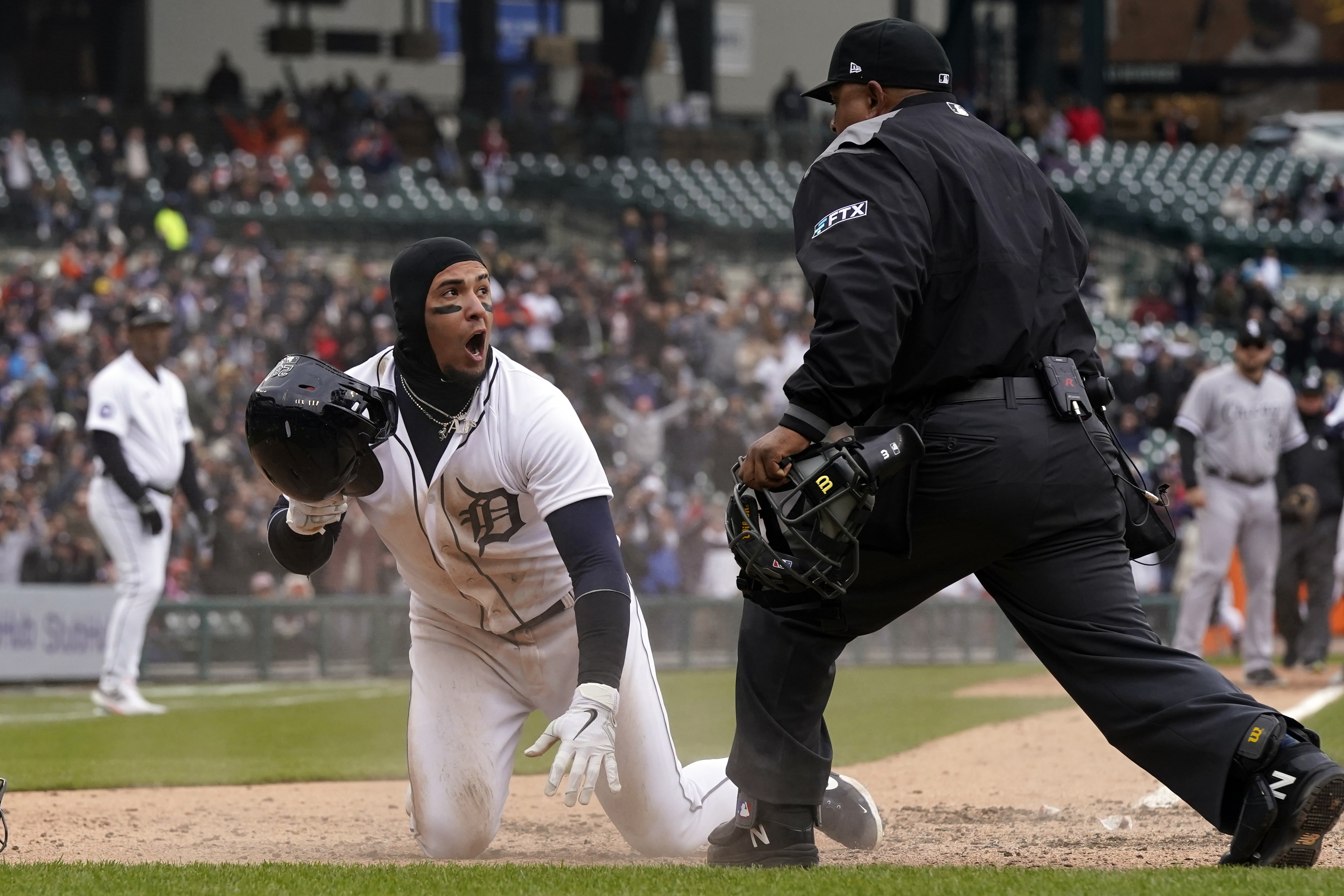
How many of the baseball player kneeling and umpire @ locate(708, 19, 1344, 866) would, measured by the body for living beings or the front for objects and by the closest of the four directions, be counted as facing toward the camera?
1

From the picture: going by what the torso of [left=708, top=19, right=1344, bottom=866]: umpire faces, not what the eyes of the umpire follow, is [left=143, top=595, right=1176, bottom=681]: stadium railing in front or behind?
in front

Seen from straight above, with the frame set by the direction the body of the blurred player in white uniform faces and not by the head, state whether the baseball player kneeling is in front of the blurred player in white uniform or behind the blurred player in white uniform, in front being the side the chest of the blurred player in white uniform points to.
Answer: in front

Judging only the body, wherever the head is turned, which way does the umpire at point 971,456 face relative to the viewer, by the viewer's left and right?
facing away from the viewer and to the left of the viewer

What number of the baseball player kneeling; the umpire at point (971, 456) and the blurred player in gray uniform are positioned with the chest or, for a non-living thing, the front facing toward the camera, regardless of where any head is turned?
2

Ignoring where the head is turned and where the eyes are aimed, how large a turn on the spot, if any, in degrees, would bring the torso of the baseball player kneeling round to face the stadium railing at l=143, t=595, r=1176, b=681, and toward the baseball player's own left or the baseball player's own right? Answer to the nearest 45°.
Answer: approximately 180°

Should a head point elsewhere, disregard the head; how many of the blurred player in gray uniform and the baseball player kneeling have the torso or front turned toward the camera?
2

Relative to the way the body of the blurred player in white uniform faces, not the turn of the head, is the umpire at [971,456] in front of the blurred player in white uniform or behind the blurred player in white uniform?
in front

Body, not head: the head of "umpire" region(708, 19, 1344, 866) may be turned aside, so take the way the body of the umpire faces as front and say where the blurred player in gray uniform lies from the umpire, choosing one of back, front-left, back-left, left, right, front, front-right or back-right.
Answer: front-right

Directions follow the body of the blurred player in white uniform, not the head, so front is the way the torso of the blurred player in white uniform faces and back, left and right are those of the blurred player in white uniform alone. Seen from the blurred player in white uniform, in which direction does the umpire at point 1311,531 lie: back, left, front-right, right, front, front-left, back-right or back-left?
front-left

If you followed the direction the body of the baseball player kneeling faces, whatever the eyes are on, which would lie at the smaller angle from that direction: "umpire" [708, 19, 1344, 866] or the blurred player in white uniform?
the umpire

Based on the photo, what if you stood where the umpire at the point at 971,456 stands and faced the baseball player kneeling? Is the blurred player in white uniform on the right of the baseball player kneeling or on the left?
right

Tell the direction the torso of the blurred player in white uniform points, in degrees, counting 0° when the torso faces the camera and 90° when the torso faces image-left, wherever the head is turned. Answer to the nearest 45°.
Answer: approximately 315°
